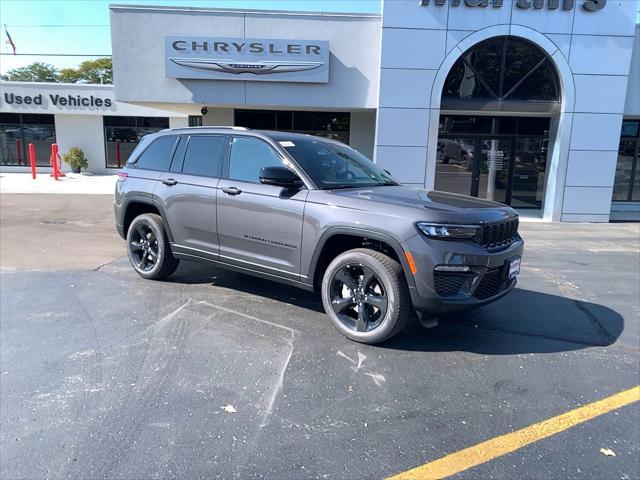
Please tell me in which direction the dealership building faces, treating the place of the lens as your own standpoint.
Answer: facing the viewer

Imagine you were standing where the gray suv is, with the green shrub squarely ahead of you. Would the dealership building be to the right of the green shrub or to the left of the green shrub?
right

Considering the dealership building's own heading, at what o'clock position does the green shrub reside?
The green shrub is roughly at 4 o'clock from the dealership building.

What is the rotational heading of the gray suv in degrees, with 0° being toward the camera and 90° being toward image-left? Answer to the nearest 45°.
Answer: approximately 315°

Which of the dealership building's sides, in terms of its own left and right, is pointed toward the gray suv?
front

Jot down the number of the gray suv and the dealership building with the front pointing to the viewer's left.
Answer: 0

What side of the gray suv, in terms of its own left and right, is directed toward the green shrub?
back

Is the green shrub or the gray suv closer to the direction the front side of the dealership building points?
the gray suv

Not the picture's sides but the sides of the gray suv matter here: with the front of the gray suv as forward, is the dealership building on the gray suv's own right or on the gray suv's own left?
on the gray suv's own left
